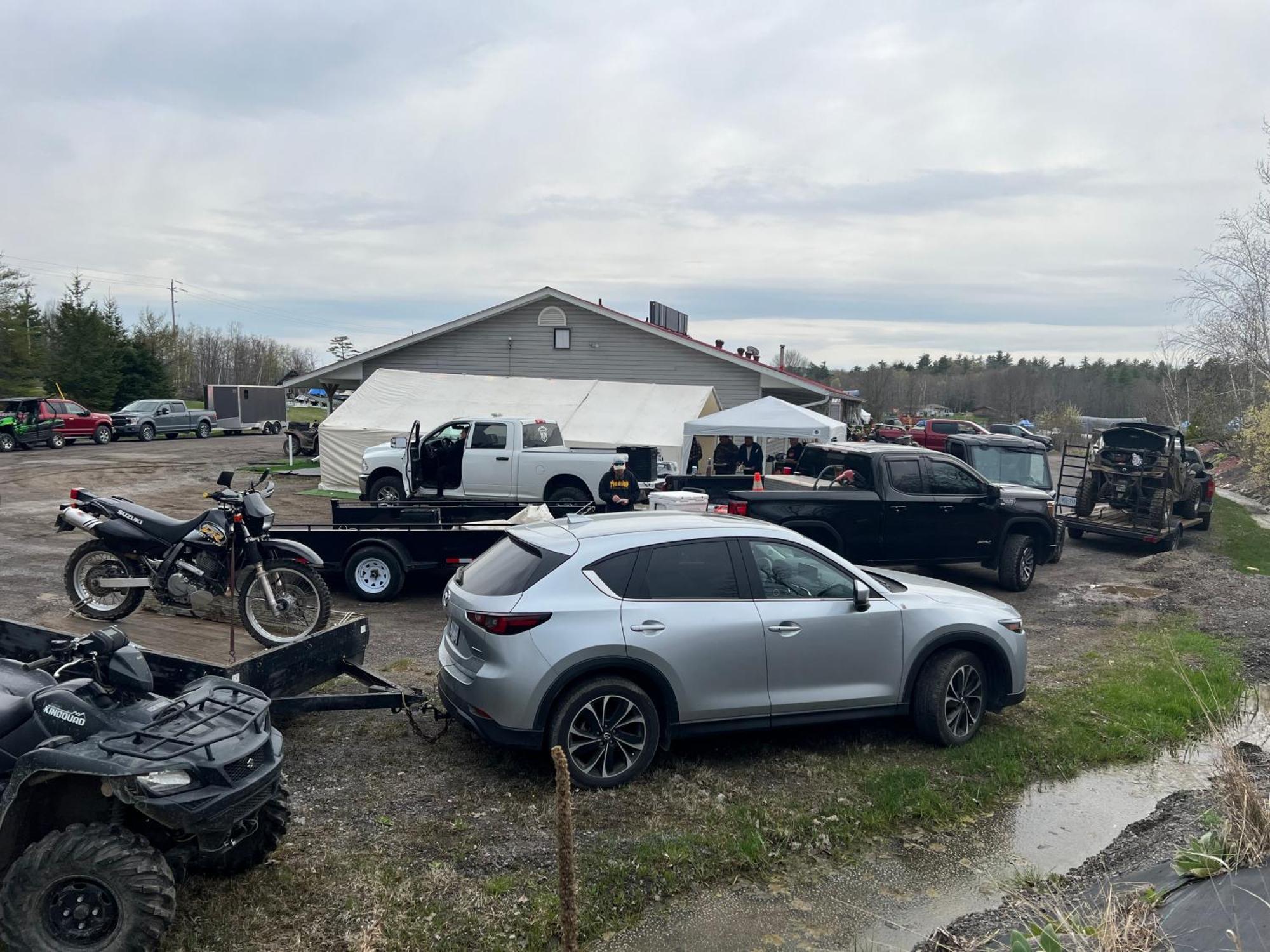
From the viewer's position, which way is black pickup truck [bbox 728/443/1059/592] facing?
facing to the right of the viewer

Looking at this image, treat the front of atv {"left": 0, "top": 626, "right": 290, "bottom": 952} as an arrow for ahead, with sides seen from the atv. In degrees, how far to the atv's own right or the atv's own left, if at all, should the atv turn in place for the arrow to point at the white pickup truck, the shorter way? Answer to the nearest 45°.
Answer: approximately 90° to the atv's own left

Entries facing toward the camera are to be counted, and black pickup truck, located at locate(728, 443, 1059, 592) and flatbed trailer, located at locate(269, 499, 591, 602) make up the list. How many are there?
0

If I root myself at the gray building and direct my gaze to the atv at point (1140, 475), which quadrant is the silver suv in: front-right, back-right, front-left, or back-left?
front-right

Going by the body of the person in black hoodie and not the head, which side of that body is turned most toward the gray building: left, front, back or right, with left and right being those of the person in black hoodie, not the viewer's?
back

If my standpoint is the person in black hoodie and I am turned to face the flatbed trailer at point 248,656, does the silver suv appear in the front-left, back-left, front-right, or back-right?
front-left

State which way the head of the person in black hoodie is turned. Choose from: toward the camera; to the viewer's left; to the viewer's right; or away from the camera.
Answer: toward the camera

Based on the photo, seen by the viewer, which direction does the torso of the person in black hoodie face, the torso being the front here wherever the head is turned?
toward the camera

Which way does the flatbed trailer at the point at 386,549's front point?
to the viewer's right

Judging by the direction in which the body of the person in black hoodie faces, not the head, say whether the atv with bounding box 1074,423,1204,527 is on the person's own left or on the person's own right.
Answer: on the person's own left

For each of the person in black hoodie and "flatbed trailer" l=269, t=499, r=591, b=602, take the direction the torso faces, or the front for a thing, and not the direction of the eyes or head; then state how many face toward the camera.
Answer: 1

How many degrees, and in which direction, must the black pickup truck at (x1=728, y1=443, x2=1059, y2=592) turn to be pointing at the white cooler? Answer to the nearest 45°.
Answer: approximately 180°

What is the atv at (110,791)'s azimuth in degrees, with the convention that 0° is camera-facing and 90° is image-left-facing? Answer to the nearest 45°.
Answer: approximately 315°

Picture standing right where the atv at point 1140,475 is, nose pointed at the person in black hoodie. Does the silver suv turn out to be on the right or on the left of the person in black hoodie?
left

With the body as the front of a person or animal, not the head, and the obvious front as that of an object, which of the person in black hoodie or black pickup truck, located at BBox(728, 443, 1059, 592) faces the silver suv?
the person in black hoodie

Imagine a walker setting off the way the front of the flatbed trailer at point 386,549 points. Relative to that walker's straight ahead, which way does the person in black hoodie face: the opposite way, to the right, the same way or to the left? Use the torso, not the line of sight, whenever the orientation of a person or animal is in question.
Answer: to the right

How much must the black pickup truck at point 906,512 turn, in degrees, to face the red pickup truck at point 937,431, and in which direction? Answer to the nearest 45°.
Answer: approximately 90° to its left

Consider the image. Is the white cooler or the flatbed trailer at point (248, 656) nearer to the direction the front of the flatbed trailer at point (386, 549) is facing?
the white cooler

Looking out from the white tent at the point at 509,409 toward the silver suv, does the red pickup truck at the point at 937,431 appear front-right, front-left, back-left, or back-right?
back-left
